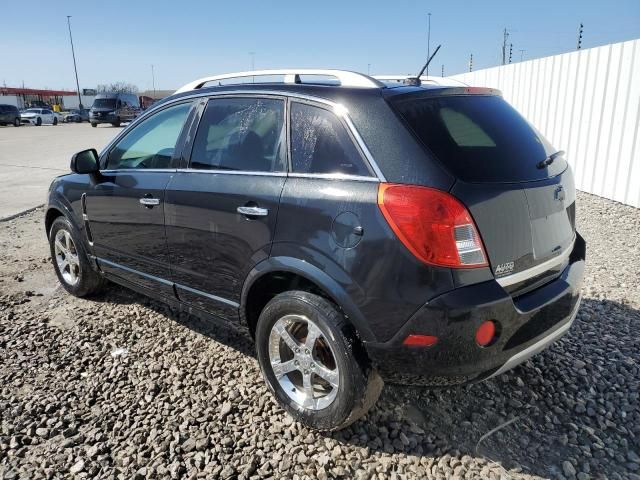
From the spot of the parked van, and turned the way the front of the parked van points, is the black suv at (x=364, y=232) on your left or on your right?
on your left

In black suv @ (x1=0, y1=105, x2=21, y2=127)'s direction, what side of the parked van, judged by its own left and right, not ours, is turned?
right

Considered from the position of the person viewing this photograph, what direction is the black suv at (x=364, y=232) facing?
facing away from the viewer and to the left of the viewer

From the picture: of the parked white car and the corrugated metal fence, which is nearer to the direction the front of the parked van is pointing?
the corrugated metal fence

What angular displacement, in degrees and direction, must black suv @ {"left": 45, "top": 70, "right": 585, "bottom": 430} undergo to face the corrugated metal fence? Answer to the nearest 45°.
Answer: approximately 90° to its right

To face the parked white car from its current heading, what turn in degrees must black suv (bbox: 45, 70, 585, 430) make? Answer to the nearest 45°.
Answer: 0° — it already faces it

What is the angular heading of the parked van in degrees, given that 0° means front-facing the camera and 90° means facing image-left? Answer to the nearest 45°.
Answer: approximately 45°
